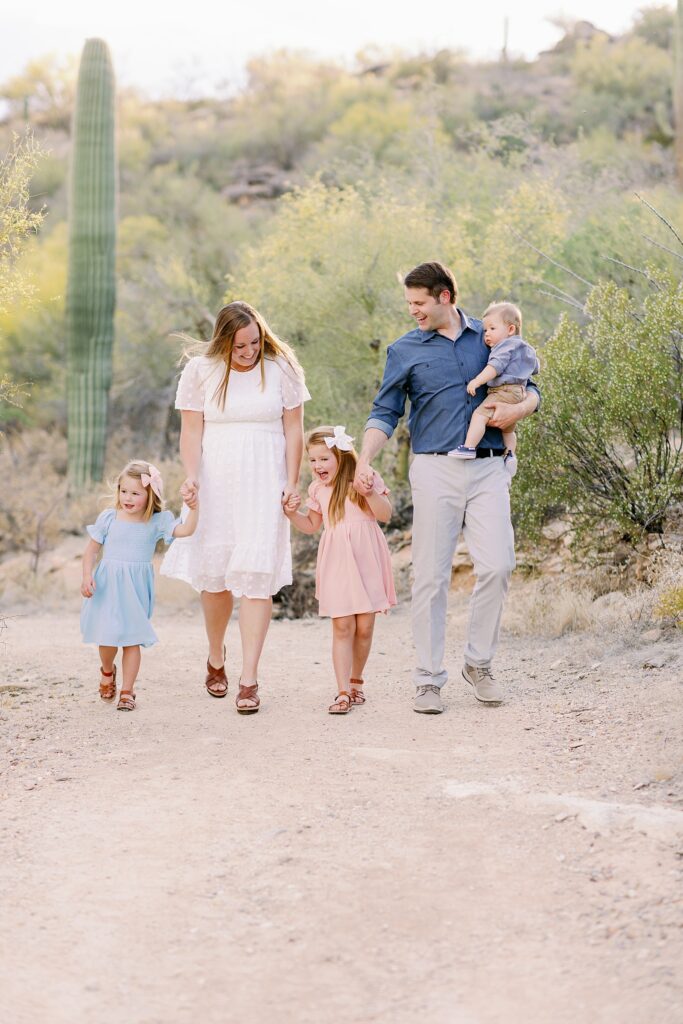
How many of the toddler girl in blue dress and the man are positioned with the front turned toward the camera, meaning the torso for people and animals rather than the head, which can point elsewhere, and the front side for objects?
2

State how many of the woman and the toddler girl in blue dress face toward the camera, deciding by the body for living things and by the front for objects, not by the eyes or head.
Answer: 2

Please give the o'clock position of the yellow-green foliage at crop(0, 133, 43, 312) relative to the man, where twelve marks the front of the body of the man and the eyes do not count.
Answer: The yellow-green foliage is roughly at 4 o'clock from the man.

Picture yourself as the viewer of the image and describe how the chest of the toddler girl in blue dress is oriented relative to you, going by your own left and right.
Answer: facing the viewer

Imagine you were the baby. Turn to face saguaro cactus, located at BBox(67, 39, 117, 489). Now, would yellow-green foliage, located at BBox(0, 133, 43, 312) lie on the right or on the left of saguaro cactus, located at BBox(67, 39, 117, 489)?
left

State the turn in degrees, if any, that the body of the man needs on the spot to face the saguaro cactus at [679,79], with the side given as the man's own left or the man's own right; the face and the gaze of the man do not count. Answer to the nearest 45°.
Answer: approximately 180°

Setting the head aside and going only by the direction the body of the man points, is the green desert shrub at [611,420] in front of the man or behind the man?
behind

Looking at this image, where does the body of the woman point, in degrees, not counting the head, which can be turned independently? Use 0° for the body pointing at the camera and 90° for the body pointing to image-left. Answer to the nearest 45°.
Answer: approximately 0°

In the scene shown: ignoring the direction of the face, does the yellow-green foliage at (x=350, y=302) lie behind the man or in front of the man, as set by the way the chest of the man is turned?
behind

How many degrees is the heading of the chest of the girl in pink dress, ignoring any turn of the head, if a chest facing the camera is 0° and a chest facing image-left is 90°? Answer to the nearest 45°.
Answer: approximately 45°

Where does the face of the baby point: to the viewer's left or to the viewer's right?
to the viewer's left
